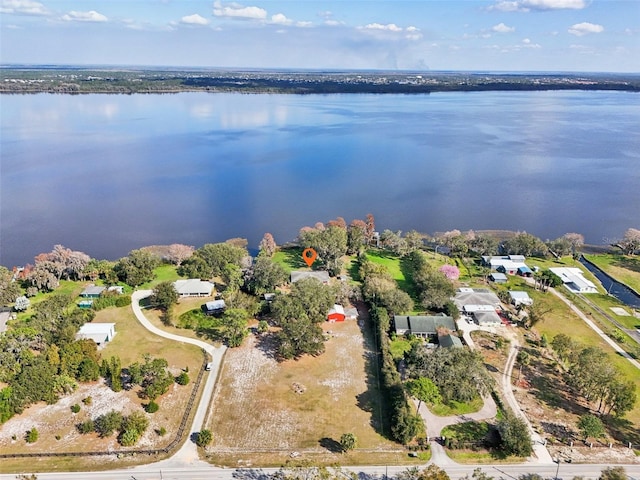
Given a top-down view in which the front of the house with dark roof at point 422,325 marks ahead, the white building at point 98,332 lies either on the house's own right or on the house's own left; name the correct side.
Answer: on the house's own right

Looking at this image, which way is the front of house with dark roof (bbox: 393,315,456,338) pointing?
toward the camera

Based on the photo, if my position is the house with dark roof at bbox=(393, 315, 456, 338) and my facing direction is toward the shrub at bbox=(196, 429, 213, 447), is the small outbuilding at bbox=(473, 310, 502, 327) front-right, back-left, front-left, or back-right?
back-left

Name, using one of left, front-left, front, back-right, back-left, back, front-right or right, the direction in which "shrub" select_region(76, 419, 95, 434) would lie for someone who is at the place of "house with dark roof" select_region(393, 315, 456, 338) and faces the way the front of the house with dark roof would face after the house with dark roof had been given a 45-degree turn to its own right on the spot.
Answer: front

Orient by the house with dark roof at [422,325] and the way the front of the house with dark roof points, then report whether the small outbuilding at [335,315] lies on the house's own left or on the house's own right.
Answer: on the house's own right

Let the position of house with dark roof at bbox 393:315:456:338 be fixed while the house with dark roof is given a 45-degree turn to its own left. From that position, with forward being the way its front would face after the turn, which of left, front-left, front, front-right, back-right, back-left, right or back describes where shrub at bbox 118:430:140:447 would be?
right

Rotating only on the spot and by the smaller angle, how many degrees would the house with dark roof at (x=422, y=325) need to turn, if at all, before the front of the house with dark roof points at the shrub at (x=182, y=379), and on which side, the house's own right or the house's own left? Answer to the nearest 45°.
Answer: approximately 45° to the house's own right

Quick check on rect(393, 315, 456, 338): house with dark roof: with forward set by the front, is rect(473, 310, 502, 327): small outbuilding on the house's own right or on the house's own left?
on the house's own left

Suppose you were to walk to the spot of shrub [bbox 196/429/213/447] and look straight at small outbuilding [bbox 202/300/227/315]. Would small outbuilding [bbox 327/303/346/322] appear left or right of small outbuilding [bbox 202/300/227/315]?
right

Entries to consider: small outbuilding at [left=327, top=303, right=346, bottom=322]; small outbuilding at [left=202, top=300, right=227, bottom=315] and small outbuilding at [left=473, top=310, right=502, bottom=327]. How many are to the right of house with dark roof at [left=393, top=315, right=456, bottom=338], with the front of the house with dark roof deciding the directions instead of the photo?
2

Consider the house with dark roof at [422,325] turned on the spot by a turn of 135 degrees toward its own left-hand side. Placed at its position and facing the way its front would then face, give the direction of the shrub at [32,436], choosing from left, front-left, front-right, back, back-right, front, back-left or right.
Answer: back

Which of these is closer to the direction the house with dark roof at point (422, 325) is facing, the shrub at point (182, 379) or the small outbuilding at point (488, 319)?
the shrub

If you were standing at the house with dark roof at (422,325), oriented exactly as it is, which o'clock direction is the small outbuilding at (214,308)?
The small outbuilding is roughly at 3 o'clock from the house with dark roof.
